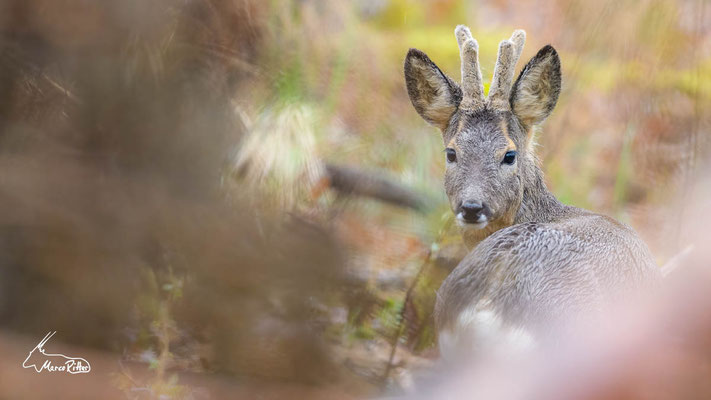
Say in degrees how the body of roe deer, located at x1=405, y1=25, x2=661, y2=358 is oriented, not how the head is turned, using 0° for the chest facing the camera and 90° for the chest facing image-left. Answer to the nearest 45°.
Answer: approximately 225°
